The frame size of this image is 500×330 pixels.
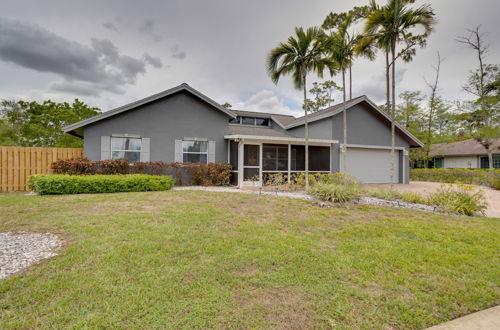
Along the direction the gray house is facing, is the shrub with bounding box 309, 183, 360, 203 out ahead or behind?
ahead

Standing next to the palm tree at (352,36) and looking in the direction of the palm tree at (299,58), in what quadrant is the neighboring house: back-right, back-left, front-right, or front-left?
back-right

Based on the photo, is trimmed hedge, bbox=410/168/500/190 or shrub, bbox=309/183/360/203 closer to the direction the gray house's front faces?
the shrub

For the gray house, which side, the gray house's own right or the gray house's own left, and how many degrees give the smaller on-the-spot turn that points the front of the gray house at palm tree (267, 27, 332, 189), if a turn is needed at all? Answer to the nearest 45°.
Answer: approximately 45° to the gray house's own left

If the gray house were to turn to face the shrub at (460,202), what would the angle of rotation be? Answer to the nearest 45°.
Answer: approximately 45° to its left

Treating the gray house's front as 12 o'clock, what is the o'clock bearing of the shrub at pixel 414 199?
The shrub is roughly at 10 o'clock from the gray house.

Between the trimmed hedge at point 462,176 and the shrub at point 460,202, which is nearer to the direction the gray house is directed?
the shrub

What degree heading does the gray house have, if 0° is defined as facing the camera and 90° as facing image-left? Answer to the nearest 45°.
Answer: approximately 0°

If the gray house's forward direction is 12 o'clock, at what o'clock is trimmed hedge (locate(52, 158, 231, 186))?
The trimmed hedge is roughly at 2 o'clock from the gray house.

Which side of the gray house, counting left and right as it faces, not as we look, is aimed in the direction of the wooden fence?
right

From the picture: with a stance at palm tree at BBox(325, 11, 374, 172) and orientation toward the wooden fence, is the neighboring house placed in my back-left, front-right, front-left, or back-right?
back-right
